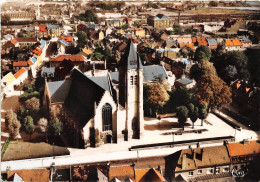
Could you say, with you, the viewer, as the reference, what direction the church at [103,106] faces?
facing the viewer and to the right of the viewer

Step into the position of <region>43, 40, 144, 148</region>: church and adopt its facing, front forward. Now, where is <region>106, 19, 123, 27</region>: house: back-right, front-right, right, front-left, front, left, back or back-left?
back-left

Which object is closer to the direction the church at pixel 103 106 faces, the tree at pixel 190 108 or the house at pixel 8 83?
the tree

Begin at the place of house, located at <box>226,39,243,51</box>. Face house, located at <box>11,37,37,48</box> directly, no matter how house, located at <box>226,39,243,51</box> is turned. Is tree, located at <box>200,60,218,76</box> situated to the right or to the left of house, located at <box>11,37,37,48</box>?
left

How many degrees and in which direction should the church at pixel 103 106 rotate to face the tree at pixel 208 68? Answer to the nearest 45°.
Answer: approximately 90° to its left

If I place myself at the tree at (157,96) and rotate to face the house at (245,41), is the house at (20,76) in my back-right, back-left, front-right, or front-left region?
back-left

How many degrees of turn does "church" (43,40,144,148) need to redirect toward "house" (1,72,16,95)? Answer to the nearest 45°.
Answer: approximately 180°

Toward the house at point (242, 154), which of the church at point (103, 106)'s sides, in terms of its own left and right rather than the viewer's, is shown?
front

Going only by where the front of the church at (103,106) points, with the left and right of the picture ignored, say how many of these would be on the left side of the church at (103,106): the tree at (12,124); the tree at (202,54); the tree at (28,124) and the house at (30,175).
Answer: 1

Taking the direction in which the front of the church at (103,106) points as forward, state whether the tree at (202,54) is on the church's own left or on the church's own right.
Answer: on the church's own left

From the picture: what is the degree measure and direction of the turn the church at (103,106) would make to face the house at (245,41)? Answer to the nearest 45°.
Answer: approximately 90° to its left

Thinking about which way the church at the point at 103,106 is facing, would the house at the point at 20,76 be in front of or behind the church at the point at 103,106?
behind

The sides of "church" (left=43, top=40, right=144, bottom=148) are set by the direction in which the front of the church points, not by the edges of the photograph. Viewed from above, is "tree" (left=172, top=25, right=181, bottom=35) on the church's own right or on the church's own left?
on the church's own left

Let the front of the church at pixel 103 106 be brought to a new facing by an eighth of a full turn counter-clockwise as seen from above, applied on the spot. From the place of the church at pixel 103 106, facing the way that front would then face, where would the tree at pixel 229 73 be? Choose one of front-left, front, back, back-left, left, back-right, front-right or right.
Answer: front-left
